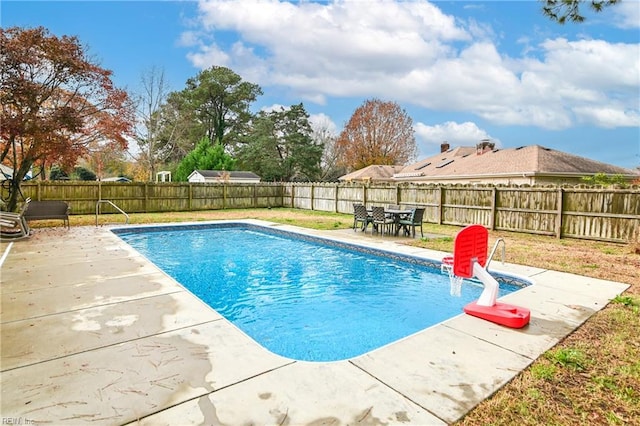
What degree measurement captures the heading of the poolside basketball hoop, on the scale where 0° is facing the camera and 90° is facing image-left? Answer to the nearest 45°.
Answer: approximately 135°

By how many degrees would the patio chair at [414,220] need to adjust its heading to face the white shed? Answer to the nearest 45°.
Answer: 0° — it already faces it

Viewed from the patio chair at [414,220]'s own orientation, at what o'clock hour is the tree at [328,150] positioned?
The tree is roughly at 1 o'clock from the patio chair.

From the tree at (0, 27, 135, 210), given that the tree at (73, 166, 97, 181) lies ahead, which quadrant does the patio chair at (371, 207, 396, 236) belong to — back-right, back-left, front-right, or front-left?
back-right
